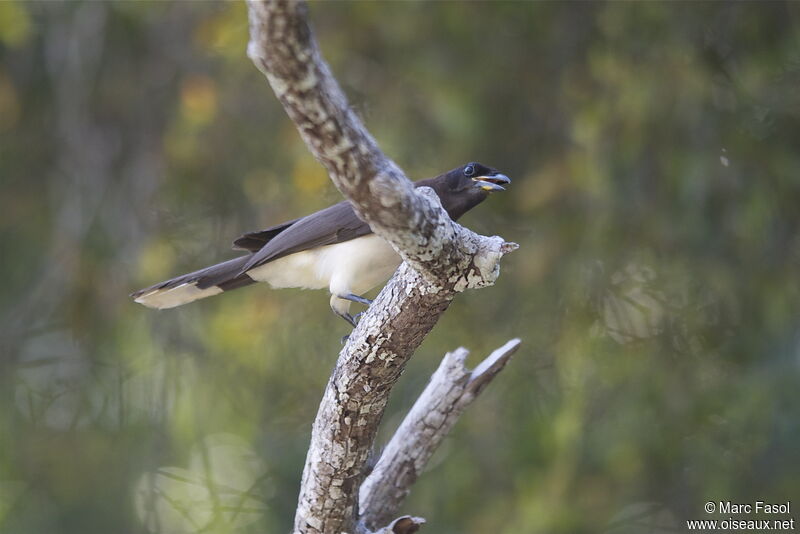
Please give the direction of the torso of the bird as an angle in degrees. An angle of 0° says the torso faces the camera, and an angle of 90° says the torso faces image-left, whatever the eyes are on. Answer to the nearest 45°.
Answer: approximately 270°
